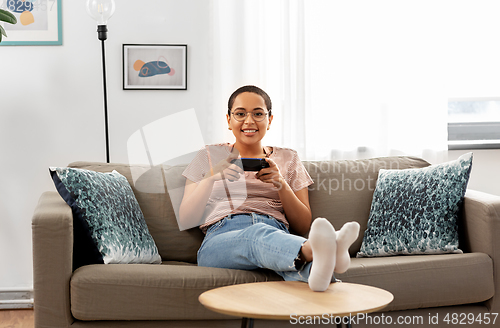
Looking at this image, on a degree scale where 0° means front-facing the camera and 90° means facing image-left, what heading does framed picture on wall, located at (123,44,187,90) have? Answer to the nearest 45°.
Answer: approximately 0°

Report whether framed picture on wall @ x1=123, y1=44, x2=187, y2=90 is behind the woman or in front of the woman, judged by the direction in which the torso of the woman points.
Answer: behind

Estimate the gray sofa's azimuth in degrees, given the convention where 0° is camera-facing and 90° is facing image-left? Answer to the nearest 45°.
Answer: approximately 0°
